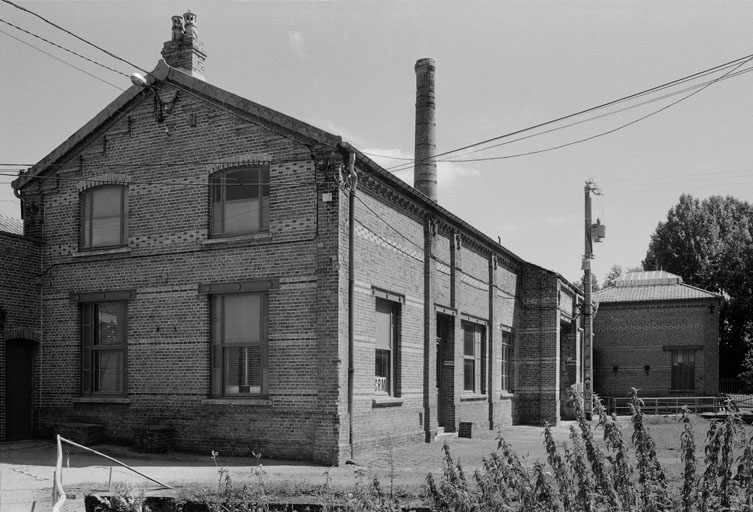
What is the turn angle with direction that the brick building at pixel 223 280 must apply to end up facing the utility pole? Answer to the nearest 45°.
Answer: approximately 90° to its left

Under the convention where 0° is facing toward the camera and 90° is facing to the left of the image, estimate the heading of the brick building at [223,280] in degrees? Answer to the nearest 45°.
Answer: approximately 315°

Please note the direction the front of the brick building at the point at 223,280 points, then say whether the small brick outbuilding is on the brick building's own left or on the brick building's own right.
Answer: on the brick building's own left

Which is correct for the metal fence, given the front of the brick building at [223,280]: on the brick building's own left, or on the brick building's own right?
on the brick building's own left

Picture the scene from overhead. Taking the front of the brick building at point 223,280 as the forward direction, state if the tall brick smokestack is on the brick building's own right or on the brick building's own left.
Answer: on the brick building's own left
